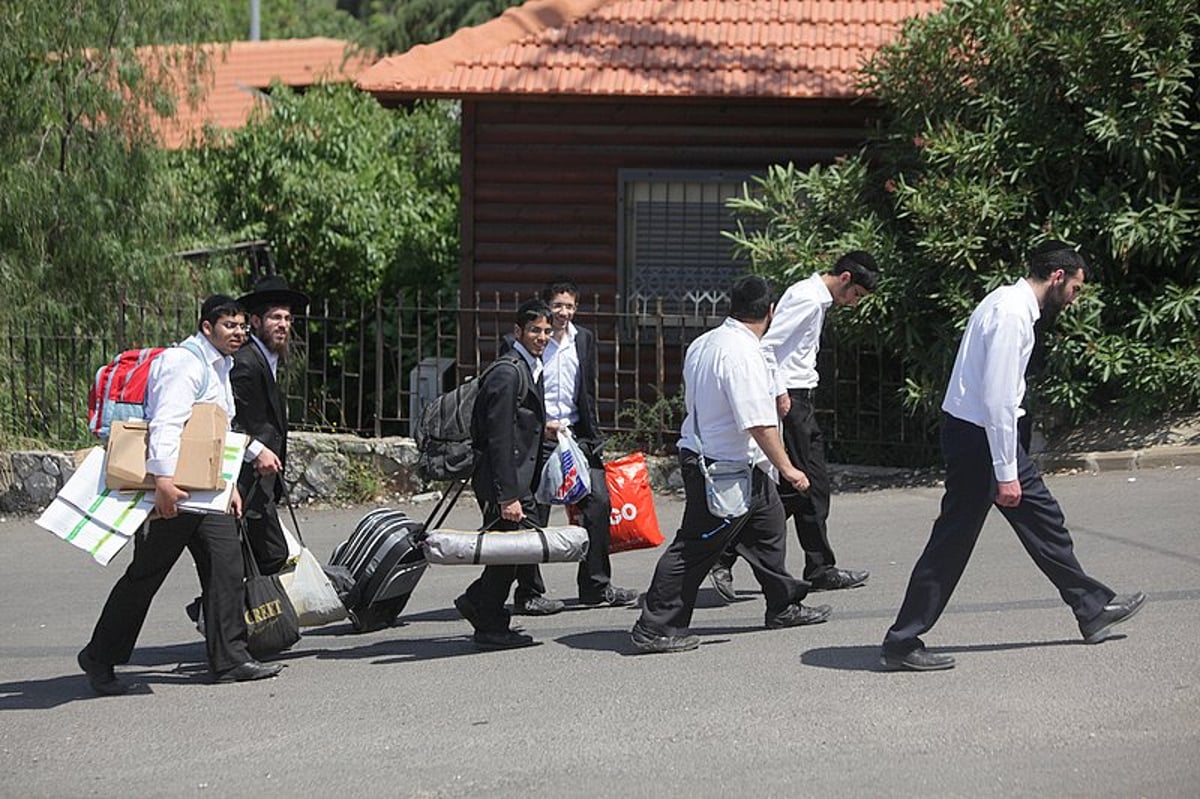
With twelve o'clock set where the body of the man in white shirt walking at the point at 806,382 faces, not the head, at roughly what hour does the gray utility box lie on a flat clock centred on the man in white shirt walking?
The gray utility box is roughly at 8 o'clock from the man in white shirt walking.

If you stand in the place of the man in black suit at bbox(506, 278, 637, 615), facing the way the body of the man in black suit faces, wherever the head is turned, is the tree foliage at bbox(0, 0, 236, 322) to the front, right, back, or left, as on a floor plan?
back

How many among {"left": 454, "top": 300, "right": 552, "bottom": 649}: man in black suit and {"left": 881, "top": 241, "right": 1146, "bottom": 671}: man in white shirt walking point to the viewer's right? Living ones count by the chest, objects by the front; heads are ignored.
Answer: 2

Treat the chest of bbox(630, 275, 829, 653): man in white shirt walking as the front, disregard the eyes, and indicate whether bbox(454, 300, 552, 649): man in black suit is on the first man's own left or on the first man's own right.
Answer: on the first man's own left

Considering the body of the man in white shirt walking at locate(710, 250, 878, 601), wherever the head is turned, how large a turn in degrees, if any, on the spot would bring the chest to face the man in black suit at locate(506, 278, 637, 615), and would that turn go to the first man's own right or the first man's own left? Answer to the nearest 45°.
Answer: approximately 180°

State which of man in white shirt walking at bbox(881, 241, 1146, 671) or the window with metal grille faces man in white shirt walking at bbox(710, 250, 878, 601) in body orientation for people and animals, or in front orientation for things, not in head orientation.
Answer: the window with metal grille

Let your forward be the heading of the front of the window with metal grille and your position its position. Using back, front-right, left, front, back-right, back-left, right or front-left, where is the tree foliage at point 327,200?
back-right

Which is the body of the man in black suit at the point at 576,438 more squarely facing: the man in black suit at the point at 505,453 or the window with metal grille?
the man in black suit

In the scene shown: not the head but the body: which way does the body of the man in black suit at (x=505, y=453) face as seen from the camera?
to the viewer's right

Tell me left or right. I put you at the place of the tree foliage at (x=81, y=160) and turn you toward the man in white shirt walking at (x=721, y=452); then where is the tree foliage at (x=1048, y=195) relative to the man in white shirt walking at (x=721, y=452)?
left

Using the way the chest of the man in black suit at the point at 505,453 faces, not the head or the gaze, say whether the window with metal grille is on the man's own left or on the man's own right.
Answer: on the man's own left
